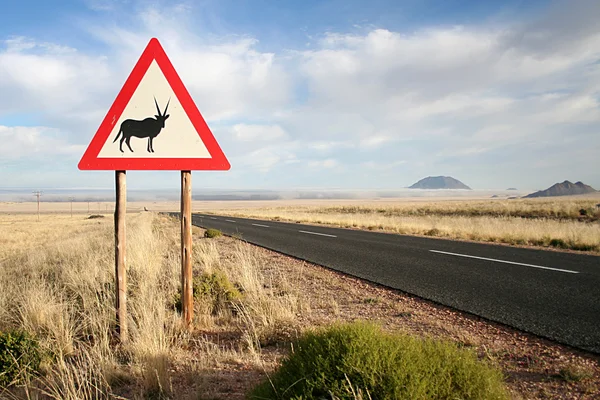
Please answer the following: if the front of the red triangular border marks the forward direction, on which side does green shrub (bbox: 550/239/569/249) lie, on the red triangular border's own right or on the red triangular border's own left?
on the red triangular border's own left

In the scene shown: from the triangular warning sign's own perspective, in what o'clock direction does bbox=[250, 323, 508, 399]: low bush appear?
The low bush is roughly at 11 o'clock from the triangular warning sign.

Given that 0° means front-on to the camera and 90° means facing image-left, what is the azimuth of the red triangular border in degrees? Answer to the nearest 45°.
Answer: approximately 0°

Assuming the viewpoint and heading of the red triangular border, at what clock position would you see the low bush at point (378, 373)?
The low bush is roughly at 11 o'clock from the red triangular border.
